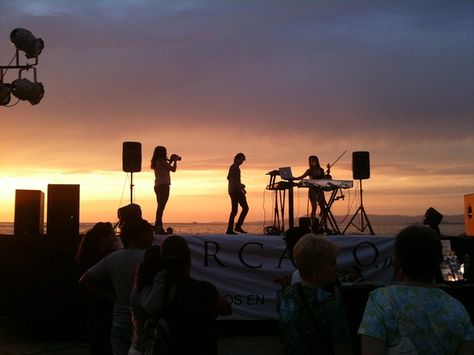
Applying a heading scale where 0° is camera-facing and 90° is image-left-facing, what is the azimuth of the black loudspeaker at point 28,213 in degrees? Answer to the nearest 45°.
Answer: approximately 0°

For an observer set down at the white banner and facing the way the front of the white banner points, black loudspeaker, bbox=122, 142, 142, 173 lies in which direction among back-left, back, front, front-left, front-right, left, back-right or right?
back-right

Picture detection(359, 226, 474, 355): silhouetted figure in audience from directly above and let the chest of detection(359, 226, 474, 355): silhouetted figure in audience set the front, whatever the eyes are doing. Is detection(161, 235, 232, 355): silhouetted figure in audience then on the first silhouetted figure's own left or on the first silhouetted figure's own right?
on the first silhouetted figure's own left

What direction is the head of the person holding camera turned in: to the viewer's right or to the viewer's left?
to the viewer's right

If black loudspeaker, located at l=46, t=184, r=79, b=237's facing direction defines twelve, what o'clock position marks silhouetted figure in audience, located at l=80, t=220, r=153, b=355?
The silhouetted figure in audience is roughly at 12 o'clock from the black loudspeaker.

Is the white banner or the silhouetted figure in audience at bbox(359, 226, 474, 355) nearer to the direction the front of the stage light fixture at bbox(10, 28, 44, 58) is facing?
the white banner

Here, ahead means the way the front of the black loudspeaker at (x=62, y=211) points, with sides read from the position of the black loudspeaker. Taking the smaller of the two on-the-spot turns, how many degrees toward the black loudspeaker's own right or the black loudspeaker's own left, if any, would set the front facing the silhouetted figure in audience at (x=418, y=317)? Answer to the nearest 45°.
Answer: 0° — it already faces them

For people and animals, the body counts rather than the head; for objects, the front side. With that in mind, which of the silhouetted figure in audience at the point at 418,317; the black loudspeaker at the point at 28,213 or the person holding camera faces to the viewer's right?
the person holding camera

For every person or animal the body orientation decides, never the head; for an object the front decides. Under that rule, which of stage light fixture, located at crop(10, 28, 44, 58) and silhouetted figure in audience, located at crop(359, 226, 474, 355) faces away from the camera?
the silhouetted figure in audience
